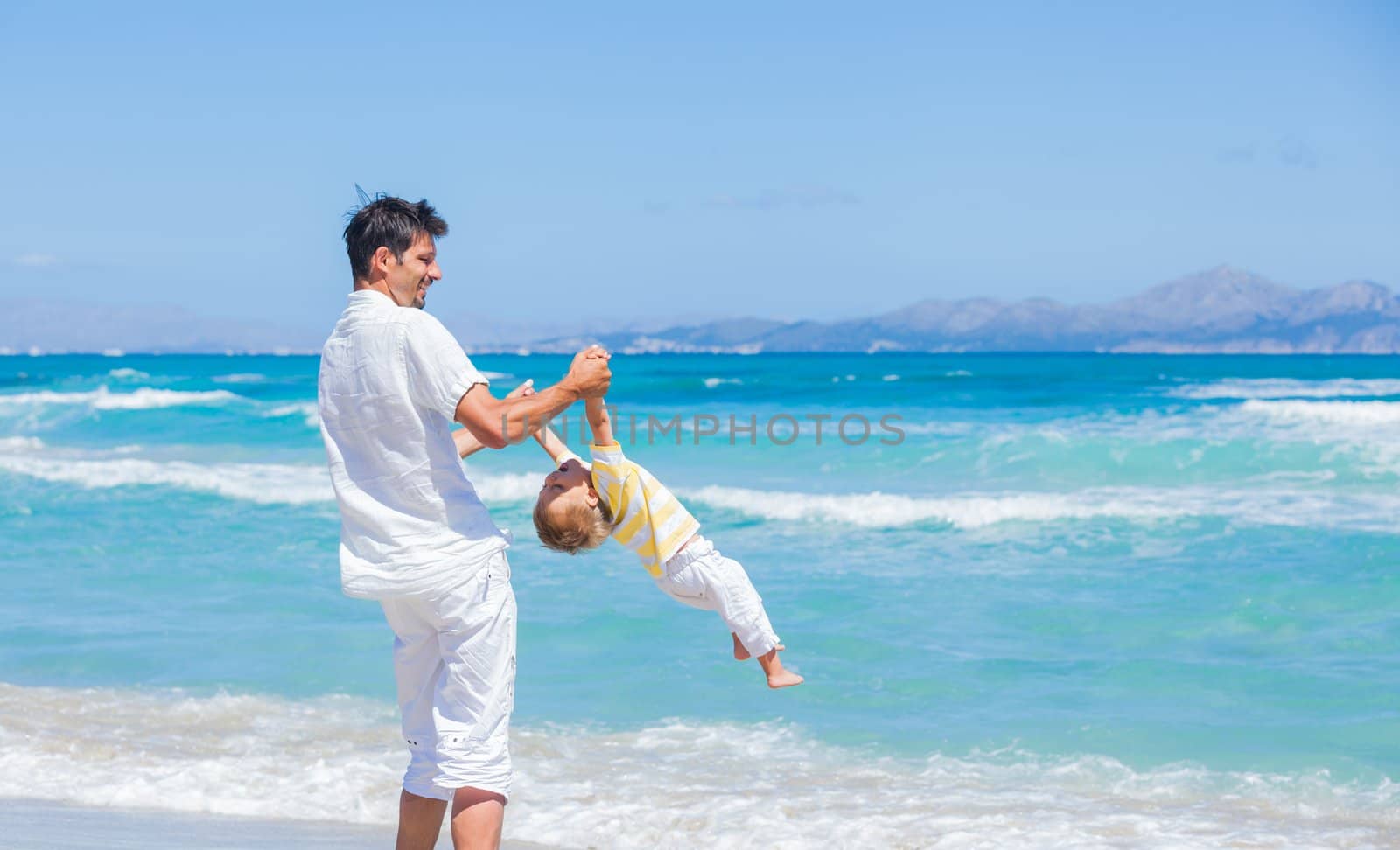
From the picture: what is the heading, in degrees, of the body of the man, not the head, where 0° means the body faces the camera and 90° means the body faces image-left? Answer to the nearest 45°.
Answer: approximately 225°

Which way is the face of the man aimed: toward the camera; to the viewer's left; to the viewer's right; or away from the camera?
to the viewer's right
